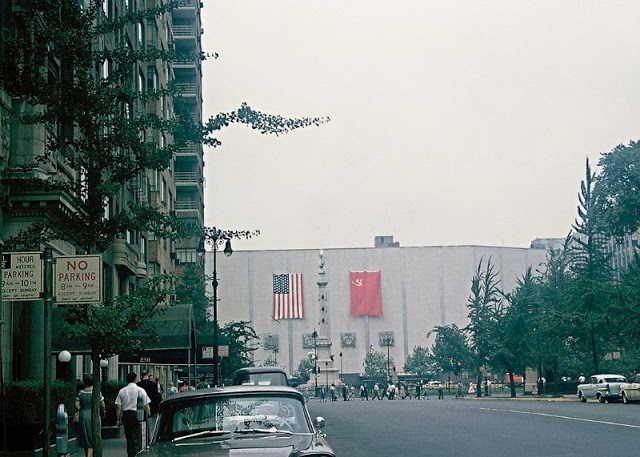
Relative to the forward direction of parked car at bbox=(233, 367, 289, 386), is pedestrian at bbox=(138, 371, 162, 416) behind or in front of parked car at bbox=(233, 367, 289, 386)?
in front

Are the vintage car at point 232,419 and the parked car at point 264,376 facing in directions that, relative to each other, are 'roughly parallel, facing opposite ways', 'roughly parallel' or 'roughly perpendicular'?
roughly parallel

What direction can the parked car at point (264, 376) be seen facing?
toward the camera

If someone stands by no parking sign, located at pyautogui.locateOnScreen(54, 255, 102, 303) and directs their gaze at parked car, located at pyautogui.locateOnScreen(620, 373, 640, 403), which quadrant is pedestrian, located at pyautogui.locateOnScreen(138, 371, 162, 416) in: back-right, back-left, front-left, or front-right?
front-left

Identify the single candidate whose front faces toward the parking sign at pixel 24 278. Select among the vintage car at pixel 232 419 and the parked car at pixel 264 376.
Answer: the parked car

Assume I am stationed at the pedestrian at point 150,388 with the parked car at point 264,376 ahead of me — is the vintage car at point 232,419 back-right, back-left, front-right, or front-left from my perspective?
back-right

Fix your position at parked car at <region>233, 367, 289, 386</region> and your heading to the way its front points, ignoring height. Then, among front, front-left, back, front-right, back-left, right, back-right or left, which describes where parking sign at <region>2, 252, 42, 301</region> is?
front

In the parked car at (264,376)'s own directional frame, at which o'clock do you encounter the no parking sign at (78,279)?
The no parking sign is roughly at 12 o'clock from the parked car.

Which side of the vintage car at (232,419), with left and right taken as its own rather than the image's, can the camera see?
front

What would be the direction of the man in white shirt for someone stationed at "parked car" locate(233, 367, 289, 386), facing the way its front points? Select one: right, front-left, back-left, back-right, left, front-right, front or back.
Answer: front
